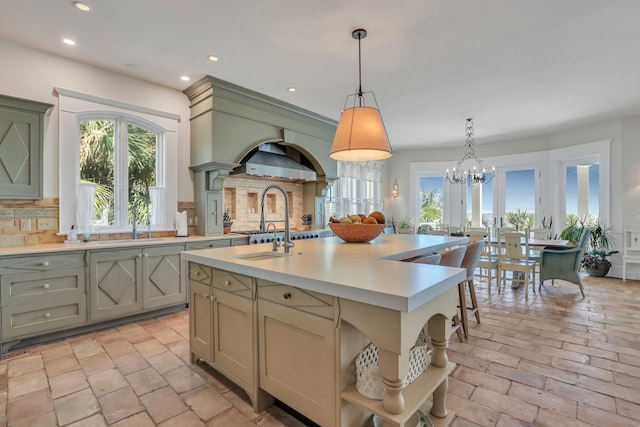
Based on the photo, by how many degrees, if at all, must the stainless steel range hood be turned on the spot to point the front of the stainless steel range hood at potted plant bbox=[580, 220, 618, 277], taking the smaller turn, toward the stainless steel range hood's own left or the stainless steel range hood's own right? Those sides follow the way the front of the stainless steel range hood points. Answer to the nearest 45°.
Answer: approximately 45° to the stainless steel range hood's own left

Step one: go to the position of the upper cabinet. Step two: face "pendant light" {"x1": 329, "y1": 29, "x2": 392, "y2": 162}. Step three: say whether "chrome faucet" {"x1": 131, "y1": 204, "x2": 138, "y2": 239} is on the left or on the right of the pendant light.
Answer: left

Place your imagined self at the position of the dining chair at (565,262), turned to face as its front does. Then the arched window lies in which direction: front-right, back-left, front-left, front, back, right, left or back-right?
front-left

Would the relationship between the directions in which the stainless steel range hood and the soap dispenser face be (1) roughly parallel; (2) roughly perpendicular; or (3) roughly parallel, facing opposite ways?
roughly parallel

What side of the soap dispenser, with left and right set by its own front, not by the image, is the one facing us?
front

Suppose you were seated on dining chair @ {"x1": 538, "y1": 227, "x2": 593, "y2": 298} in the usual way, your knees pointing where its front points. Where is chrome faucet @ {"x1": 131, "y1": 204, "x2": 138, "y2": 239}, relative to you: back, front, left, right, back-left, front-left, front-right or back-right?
front-left

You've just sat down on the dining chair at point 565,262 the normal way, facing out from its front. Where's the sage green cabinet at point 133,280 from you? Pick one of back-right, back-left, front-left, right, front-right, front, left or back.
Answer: front-left

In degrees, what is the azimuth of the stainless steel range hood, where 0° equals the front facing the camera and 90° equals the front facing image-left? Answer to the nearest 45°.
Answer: approximately 315°

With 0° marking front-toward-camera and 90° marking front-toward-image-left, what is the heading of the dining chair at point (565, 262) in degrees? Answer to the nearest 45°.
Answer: approximately 90°

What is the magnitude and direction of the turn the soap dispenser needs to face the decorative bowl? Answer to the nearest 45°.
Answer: approximately 45° to its left

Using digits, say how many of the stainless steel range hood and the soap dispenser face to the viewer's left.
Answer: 0

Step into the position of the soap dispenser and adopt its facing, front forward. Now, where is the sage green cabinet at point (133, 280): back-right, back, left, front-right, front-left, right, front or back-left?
front-left
